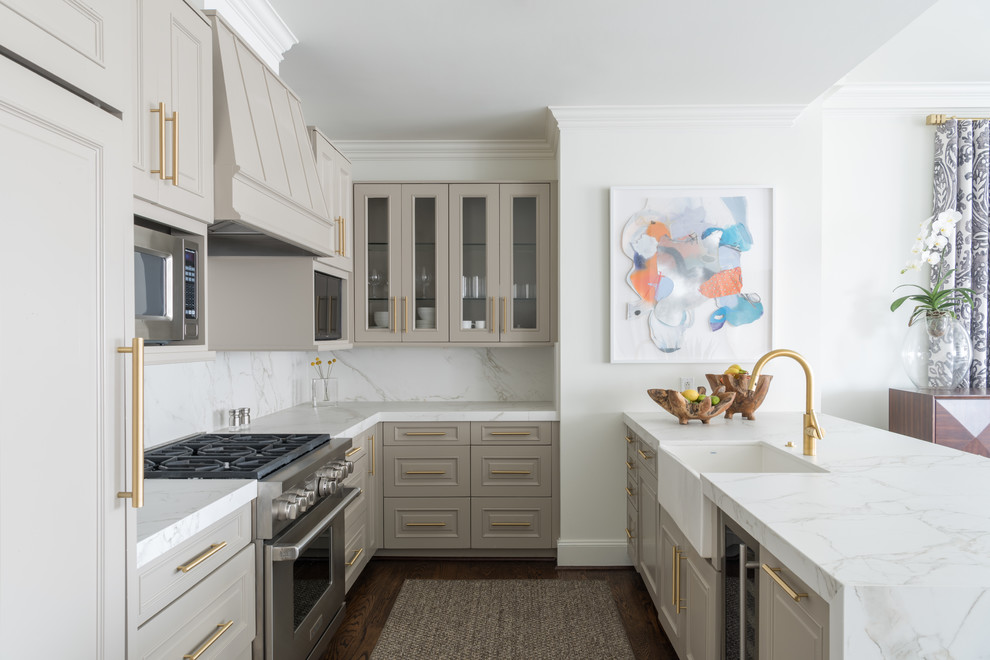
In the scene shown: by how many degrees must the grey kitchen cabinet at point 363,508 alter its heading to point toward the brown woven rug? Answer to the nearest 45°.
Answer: approximately 45° to its right

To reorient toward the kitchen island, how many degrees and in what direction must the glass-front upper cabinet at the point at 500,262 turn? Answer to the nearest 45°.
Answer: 0° — it already faces it

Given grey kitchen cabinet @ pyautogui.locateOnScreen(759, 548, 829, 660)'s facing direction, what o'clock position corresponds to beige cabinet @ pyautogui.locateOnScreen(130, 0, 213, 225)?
The beige cabinet is roughly at 1 o'clock from the grey kitchen cabinet.

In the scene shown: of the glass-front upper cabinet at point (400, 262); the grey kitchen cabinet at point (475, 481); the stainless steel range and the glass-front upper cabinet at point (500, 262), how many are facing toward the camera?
3

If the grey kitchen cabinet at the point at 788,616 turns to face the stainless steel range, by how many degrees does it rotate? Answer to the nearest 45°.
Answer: approximately 45° to its right

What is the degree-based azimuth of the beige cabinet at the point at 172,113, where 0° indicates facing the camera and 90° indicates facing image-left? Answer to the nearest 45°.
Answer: approximately 315°

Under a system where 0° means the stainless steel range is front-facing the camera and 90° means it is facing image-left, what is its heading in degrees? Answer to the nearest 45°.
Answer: approximately 270°

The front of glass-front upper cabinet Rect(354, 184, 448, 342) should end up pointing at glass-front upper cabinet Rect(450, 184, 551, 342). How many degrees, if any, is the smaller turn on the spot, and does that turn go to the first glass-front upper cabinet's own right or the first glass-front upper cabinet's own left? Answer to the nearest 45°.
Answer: approximately 90° to the first glass-front upper cabinet's own left

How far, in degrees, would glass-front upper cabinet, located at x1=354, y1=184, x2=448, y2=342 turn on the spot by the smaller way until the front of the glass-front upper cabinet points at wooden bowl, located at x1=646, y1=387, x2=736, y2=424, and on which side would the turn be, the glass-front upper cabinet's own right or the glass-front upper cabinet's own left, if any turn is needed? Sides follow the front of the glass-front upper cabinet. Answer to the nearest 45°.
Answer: approximately 45° to the glass-front upper cabinet's own left
